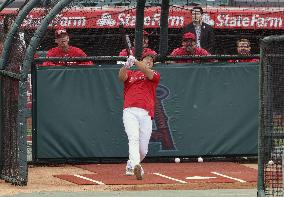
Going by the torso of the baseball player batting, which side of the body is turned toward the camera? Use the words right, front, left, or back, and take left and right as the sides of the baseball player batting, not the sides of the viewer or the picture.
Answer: front

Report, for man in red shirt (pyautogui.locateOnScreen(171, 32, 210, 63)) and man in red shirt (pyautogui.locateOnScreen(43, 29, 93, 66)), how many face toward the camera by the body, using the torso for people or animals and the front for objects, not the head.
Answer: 2

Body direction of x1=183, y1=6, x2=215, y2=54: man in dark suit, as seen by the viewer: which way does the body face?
toward the camera

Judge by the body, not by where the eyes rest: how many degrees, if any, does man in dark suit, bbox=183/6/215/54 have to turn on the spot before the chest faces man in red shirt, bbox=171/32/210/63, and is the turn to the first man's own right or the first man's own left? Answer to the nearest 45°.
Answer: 0° — they already face them

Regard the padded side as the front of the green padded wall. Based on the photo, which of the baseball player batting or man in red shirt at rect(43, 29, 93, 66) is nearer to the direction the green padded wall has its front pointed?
the baseball player batting

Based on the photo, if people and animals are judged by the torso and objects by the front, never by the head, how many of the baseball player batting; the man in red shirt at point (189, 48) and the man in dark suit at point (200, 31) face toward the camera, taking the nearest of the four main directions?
3

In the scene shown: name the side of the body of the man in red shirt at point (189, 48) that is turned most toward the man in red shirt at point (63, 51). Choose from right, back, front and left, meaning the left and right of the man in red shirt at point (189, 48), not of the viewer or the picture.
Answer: right

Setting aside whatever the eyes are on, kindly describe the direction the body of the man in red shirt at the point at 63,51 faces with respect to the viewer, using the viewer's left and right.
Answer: facing the viewer

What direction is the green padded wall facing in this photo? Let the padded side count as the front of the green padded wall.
toward the camera

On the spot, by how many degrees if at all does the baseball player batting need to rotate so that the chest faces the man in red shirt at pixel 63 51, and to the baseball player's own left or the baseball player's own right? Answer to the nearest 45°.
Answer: approximately 135° to the baseball player's own right

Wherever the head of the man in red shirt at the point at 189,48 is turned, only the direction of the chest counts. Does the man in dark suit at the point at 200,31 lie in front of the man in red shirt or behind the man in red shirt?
behind
